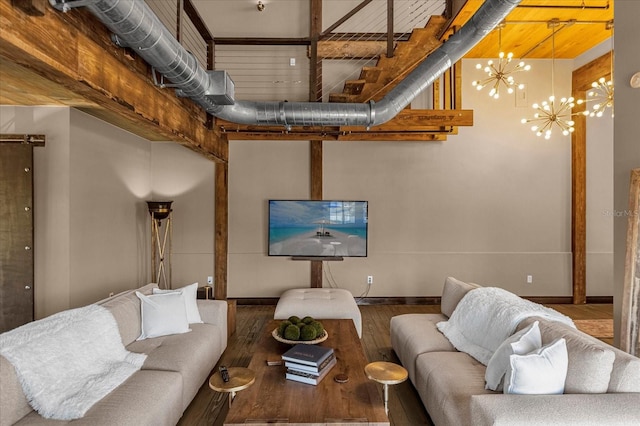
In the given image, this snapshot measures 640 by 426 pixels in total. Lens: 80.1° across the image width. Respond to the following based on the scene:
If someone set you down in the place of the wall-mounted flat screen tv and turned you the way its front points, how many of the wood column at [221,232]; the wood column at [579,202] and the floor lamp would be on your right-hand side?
2

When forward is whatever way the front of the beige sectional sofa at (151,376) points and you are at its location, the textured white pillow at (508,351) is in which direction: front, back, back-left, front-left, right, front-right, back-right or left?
front

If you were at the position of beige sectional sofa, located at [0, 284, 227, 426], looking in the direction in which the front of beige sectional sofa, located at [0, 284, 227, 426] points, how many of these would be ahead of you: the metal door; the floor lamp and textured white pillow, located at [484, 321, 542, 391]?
1

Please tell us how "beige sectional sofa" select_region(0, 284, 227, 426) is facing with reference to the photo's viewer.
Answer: facing the viewer and to the right of the viewer

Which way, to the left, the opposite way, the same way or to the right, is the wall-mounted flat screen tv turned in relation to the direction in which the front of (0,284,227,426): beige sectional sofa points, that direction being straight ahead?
to the right

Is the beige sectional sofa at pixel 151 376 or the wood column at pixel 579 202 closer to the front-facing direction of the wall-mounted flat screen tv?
the beige sectional sofa

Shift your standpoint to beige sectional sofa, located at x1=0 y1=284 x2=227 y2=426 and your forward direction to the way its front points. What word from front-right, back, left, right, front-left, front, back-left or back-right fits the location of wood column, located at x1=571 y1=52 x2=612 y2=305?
front-left

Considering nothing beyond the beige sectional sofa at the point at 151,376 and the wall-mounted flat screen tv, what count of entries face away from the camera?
0

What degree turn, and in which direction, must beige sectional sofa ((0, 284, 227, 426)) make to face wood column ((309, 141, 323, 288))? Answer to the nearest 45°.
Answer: approximately 90° to its left

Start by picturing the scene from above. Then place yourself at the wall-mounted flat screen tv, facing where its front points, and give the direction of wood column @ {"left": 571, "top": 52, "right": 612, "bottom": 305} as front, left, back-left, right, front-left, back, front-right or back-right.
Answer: left

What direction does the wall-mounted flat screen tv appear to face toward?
toward the camera

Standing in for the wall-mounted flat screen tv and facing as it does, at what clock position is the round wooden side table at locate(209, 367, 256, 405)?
The round wooden side table is roughly at 12 o'clock from the wall-mounted flat screen tv.

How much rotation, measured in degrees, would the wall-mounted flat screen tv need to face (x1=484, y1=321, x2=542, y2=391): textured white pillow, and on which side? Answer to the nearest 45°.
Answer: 0° — it already faces it

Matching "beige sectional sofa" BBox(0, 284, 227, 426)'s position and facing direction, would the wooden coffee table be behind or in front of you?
in front

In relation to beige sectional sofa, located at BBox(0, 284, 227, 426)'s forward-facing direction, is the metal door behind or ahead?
behind

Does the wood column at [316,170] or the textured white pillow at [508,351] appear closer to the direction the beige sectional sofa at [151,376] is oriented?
the textured white pillow

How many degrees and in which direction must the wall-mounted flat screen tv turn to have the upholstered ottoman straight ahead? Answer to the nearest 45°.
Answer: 0° — it already faces it
